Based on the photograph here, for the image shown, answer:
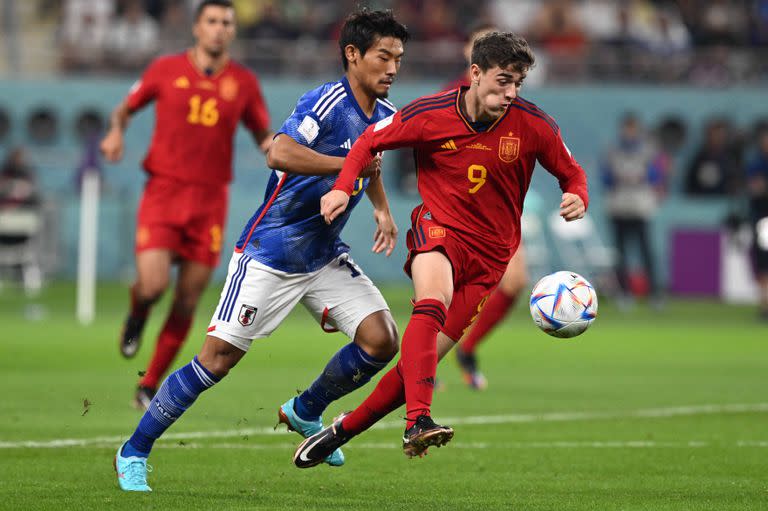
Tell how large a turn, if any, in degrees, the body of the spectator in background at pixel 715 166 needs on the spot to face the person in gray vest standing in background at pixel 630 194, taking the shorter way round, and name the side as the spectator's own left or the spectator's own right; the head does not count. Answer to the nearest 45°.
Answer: approximately 45° to the spectator's own right

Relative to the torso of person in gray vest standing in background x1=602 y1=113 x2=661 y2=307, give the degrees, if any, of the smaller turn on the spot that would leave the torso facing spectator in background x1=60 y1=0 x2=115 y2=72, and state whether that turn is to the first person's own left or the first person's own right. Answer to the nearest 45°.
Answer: approximately 90° to the first person's own right

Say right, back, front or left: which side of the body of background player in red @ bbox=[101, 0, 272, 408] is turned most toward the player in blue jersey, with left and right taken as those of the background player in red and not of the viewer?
front

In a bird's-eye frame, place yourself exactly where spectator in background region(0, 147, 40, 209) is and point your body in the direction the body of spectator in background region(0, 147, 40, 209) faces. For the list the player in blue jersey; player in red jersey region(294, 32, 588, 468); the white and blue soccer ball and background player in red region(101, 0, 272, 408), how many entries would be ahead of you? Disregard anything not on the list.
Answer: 4

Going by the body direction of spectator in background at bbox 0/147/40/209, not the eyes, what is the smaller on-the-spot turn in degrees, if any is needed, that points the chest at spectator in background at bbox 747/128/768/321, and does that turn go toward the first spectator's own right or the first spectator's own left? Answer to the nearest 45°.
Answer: approximately 45° to the first spectator's own left

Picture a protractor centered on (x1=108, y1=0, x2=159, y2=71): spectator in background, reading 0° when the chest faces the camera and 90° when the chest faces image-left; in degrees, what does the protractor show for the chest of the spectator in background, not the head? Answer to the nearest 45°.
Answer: approximately 0°
